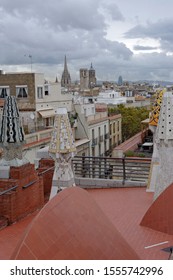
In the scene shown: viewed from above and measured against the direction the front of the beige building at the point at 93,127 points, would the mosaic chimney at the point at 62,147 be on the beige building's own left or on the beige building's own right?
on the beige building's own right

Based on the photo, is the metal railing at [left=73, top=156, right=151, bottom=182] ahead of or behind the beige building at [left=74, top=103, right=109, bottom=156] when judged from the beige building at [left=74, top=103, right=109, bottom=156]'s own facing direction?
ahead

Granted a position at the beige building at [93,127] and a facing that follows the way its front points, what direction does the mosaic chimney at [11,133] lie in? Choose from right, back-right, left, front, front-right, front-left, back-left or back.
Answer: front-right

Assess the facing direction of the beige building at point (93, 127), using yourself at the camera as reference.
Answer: facing the viewer and to the right of the viewer

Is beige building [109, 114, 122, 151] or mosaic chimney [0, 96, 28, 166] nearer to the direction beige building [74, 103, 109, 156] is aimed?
the mosaic chimney

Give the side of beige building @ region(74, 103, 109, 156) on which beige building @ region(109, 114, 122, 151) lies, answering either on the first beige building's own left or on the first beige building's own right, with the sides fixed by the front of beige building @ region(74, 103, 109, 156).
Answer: on the first beige building's own left

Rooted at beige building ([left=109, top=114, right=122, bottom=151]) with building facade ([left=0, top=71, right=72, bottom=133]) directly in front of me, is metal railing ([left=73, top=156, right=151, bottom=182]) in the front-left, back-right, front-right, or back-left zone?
front-left

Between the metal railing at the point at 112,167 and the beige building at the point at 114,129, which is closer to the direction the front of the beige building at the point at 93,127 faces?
the metal railing

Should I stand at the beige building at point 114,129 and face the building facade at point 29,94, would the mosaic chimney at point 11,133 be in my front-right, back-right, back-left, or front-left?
front-left

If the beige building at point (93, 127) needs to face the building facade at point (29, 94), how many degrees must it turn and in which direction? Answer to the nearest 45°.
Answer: approximately 90° to its right
